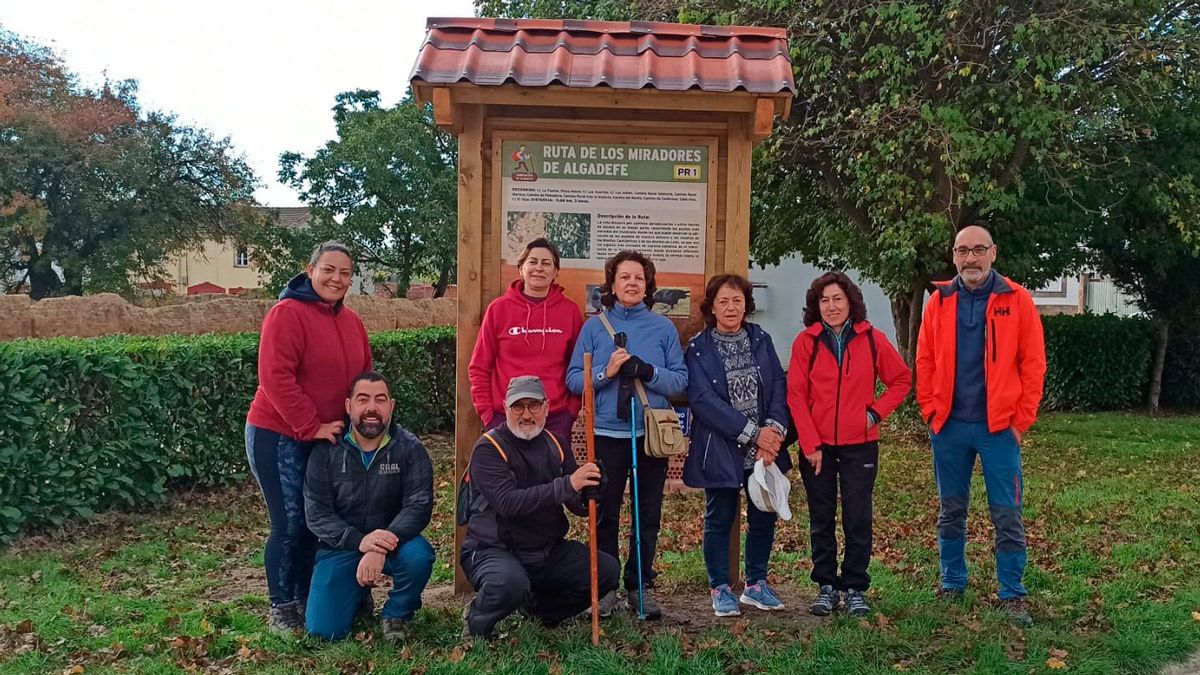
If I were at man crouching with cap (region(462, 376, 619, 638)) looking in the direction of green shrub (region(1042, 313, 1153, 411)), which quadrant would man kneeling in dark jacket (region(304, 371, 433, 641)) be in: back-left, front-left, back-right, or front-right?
back-left

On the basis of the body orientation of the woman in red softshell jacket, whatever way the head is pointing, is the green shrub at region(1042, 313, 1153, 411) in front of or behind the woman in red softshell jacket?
behind

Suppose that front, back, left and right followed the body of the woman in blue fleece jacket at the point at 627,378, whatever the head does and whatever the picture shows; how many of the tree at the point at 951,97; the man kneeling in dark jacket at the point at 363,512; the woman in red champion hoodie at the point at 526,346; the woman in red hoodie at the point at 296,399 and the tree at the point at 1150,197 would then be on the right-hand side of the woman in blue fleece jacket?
3

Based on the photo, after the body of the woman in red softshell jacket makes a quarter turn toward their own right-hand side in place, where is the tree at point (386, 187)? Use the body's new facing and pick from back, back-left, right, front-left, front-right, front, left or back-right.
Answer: front-right

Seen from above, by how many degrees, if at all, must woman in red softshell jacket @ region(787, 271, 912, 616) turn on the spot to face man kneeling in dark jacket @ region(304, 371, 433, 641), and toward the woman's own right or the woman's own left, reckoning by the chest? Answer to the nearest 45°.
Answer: approximately 45° to the woman's own right

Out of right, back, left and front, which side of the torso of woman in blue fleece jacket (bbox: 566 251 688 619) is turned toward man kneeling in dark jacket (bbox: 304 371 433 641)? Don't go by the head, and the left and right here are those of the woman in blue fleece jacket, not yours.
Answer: right

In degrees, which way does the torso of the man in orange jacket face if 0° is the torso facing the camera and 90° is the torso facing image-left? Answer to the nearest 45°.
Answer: approximately 0°
